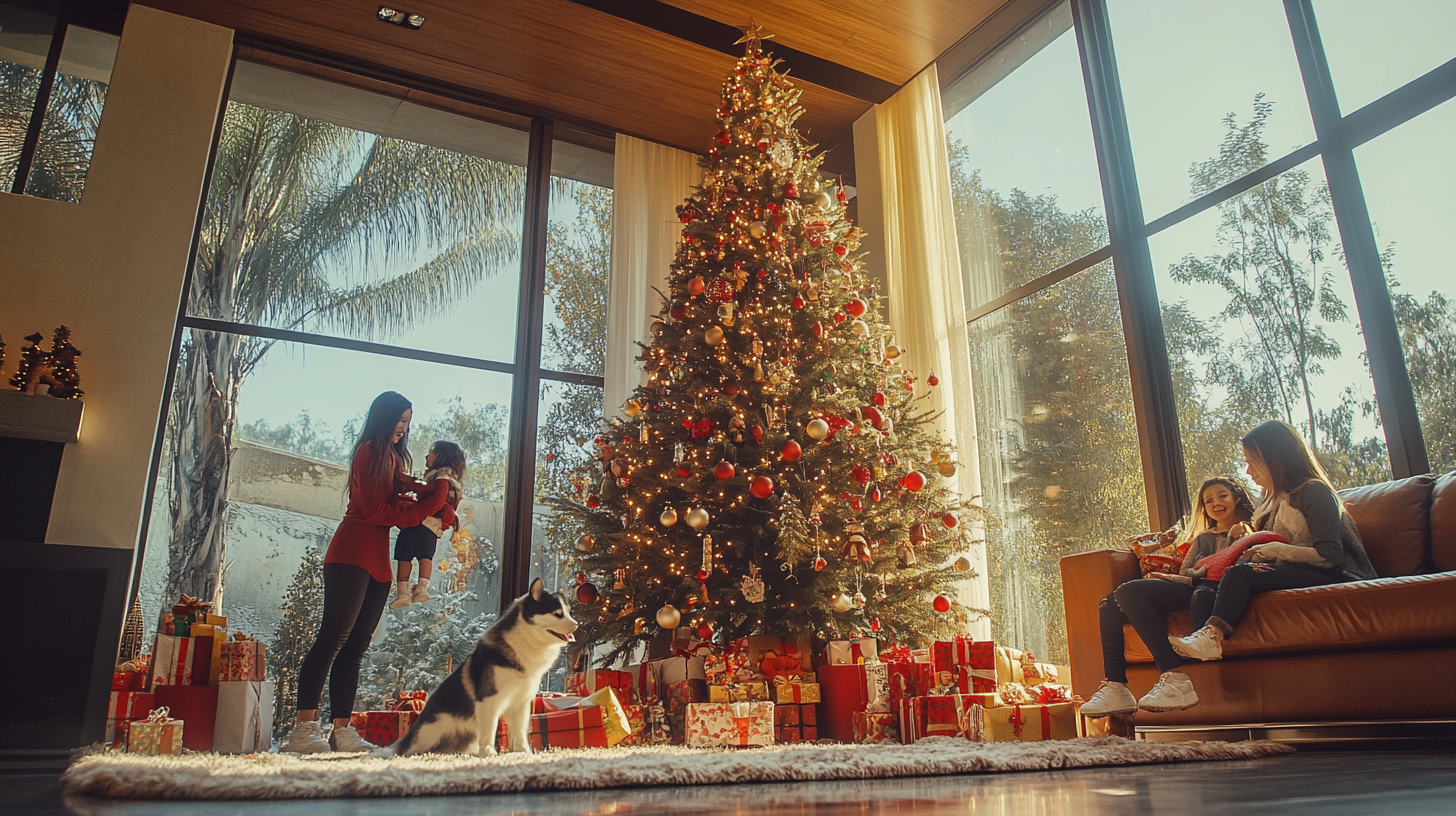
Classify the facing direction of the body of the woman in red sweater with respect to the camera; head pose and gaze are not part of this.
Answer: to the viewer's right

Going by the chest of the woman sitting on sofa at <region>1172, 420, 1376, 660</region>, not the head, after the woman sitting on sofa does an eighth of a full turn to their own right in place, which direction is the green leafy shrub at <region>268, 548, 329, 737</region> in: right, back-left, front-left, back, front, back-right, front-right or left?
front-left

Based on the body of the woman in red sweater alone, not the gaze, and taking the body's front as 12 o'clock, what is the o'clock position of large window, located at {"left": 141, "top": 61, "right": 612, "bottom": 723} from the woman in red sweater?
The large window is roughly at 9 o'clock from the woman in red sweater.

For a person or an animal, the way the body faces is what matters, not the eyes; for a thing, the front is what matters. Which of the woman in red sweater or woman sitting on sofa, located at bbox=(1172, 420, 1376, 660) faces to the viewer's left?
the woman sitting on sofa

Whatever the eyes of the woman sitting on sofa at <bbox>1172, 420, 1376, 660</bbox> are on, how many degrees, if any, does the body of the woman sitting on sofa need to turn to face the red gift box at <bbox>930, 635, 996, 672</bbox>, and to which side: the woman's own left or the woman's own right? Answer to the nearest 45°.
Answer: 0° — they already face it

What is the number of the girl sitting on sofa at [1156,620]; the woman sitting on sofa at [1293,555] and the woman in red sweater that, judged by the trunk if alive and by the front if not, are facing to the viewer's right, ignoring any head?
1

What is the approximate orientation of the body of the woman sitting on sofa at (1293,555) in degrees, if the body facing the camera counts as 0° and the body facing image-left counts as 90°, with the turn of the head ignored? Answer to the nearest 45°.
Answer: approximately 90°

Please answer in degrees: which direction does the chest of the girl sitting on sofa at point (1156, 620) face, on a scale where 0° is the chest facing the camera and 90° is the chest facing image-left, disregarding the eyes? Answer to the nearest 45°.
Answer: approximately 45°

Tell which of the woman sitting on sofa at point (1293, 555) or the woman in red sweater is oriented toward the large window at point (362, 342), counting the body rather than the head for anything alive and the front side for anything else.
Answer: the woman sitting on sofa

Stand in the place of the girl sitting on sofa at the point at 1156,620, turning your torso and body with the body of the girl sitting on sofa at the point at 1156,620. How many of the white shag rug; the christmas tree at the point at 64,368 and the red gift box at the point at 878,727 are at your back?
0

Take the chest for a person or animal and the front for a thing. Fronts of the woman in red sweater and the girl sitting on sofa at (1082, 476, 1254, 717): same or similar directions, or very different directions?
very different directions

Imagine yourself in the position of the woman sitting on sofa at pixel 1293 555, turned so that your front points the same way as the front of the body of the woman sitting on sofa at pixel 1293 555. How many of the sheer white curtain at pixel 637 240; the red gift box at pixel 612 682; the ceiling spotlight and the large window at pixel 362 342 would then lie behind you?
0

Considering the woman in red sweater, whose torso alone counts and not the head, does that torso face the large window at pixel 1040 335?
yes

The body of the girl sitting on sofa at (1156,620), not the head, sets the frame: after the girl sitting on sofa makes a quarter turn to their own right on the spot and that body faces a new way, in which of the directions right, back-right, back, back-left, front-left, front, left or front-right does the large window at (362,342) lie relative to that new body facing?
front-left

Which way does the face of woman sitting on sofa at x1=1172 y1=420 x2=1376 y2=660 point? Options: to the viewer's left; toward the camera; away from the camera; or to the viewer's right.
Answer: to the viewer's left
